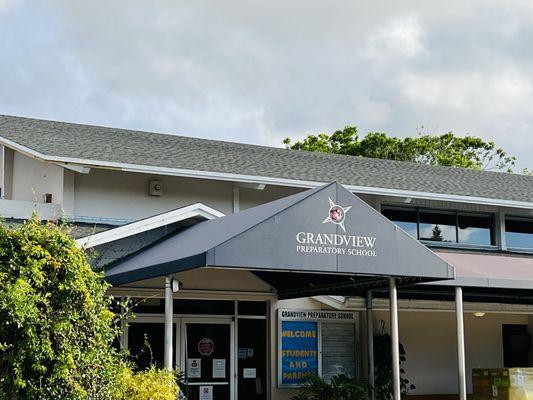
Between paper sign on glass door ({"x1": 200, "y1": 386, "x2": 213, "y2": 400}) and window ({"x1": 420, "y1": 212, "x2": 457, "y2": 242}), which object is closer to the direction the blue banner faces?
the paper sign on glass door

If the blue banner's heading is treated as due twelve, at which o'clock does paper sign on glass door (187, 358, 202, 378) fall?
The paper sign on glass door is roughly at 2 o'clock from the blue banner.

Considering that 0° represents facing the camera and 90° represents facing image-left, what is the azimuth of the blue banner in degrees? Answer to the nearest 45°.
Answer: approximately 0°

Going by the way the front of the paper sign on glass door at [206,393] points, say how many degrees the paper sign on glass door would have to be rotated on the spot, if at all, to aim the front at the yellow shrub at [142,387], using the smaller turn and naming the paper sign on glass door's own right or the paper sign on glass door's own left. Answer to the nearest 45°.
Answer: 0° — it already faces it

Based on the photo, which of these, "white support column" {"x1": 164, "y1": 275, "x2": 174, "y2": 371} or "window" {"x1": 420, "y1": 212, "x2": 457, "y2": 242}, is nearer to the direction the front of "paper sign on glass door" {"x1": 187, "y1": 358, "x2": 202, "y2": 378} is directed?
the white support column
